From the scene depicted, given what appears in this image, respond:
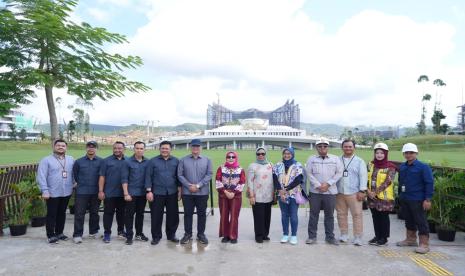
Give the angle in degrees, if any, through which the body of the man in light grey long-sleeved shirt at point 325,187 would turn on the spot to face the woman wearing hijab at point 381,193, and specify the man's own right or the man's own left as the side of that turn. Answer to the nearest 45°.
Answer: approximately 90° to the man's own left

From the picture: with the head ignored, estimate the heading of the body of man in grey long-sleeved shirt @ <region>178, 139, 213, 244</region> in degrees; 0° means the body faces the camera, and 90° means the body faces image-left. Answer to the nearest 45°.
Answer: approximately 0°

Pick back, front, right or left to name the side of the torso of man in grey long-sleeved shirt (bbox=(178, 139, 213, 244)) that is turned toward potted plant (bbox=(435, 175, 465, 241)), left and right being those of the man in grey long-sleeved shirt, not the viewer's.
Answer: left

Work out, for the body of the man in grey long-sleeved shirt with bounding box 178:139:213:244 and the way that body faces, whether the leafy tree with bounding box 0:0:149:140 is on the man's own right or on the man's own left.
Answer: on the man's own right

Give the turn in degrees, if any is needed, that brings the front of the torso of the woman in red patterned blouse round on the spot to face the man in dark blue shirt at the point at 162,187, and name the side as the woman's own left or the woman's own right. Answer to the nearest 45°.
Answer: approximately 90° to the woman's own right

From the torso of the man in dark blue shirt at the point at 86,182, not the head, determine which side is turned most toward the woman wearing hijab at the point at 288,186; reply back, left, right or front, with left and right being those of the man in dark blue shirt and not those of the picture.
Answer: left

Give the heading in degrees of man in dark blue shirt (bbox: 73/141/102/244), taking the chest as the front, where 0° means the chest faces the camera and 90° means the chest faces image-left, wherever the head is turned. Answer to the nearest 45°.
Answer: approximately 0°
